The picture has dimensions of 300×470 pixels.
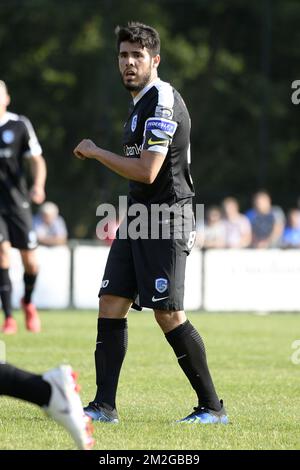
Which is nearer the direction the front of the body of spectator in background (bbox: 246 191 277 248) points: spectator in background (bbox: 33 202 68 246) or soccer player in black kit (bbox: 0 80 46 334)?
the soccer player in black kit

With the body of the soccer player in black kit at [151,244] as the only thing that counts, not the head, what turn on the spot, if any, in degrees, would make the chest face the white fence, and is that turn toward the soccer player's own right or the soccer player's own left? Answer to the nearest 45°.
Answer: approximately 135° to the soccer player's own right

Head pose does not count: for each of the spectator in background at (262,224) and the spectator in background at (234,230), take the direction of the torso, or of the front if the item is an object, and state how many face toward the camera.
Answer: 2

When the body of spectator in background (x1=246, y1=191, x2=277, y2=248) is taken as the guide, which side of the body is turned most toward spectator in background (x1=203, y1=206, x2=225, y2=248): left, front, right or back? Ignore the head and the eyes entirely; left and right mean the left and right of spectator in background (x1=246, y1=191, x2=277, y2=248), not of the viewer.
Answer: right

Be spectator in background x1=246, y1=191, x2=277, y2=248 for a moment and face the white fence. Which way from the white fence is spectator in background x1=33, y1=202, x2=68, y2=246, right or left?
right

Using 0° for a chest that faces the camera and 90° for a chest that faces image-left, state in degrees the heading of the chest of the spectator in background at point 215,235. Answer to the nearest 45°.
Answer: approximately 0°

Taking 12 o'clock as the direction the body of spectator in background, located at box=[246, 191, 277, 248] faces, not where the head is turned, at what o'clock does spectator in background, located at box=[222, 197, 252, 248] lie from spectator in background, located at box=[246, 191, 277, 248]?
spectator in background, located at box=[222, 197, 252, 248] is roughly at 2 o'clock from spectator in background, located at box=[246, 191, 277, 248].

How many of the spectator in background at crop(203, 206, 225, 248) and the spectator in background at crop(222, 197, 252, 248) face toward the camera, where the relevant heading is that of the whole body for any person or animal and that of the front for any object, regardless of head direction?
2

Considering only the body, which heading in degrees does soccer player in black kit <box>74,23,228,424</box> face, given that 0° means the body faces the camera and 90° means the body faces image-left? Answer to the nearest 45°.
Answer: approximately 45°

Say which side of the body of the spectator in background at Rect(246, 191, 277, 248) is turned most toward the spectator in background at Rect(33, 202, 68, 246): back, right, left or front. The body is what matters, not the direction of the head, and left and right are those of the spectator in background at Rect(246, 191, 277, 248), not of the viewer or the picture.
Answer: right
